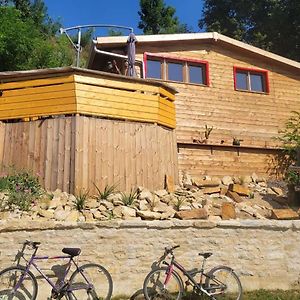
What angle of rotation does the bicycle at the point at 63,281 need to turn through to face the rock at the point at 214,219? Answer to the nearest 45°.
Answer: approximately 180°

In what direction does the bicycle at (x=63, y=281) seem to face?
to the viewer's left

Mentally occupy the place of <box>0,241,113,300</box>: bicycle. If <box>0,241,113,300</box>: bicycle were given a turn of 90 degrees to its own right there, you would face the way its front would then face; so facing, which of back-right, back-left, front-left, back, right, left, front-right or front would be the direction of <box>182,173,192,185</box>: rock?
front-right

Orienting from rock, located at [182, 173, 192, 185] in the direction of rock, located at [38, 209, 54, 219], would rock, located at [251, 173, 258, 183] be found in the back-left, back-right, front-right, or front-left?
back-left

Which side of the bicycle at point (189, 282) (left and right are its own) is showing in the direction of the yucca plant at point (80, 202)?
front

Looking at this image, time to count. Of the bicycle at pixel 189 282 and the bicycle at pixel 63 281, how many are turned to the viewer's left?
2

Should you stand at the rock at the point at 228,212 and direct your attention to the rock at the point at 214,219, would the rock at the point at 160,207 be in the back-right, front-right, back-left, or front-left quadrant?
front-right

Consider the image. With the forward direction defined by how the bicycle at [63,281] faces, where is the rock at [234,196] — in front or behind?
behind

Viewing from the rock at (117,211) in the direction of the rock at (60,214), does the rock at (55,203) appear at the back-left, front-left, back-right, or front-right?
front-right

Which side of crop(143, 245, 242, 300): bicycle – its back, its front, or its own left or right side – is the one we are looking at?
left

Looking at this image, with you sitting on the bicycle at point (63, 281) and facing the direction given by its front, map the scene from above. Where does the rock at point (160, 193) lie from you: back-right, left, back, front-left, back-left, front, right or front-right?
back-right
